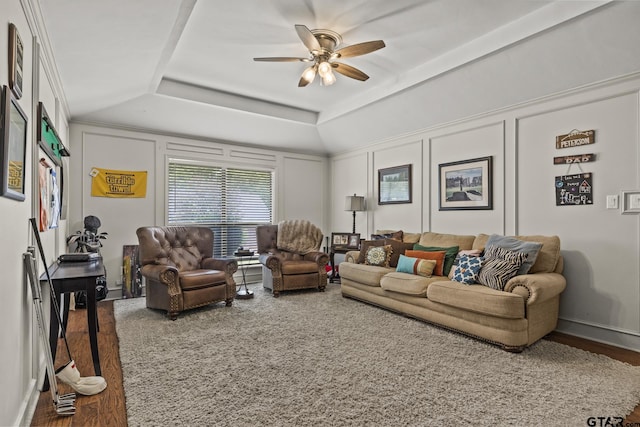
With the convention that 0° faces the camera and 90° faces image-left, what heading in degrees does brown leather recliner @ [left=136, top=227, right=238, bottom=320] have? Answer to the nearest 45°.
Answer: approximately 315°

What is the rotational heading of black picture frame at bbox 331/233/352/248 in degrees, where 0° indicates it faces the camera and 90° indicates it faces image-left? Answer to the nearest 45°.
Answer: approximately 0°

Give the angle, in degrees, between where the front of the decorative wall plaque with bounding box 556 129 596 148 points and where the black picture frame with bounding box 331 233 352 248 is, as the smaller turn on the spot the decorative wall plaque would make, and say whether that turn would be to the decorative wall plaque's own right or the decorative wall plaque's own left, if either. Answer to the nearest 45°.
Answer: approximately 90° to the decorative wall plaque's own right

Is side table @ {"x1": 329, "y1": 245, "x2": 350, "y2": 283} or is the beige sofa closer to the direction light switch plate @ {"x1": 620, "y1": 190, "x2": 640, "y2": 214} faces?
the beige sofa

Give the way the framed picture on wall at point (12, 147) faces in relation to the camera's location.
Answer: facing to the right of the viewer

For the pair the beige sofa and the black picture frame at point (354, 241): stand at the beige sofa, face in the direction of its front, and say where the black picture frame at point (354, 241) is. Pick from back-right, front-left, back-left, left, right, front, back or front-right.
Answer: right

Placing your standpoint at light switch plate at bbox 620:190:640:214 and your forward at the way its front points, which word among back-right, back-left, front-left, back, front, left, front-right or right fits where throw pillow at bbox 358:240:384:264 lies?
right

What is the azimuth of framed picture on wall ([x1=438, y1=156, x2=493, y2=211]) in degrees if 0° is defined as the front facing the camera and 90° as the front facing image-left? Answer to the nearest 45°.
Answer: approximately 45°
